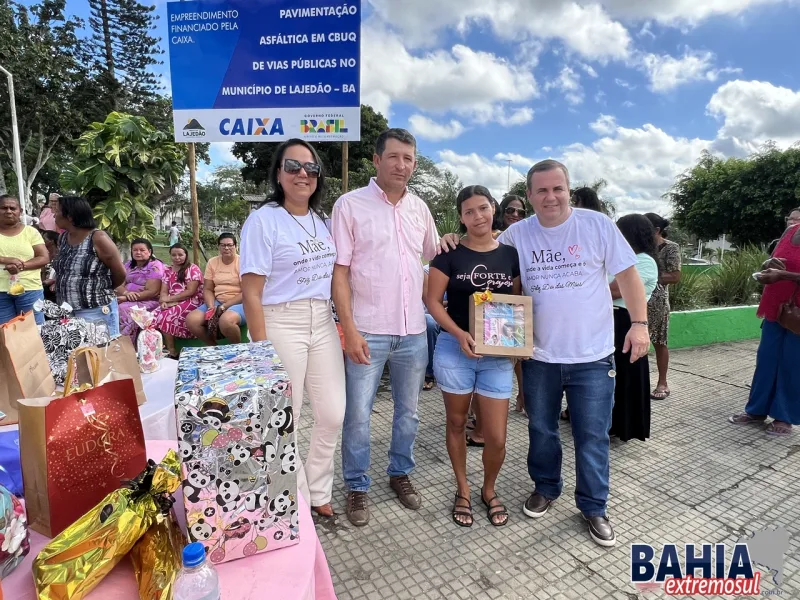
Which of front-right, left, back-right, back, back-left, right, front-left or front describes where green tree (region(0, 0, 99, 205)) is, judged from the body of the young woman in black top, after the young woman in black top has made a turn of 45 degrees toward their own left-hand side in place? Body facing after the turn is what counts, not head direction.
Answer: back

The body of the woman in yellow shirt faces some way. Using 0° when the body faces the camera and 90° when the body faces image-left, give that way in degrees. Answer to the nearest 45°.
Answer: approximately 0°

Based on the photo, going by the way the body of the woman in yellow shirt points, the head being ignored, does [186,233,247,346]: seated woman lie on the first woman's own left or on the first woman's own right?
on the first woman's own left

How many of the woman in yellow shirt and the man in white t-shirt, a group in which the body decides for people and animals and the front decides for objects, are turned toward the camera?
2

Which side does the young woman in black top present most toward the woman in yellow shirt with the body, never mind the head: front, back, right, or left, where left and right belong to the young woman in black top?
right

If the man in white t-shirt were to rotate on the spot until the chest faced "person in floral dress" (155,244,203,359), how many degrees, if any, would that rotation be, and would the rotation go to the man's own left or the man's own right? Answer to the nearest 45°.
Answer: approximately 90° to the man's own right

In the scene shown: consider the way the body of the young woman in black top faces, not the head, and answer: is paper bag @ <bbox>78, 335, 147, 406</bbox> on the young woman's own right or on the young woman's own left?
on the young woman's own right

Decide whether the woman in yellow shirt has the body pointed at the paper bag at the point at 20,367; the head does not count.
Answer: yes
